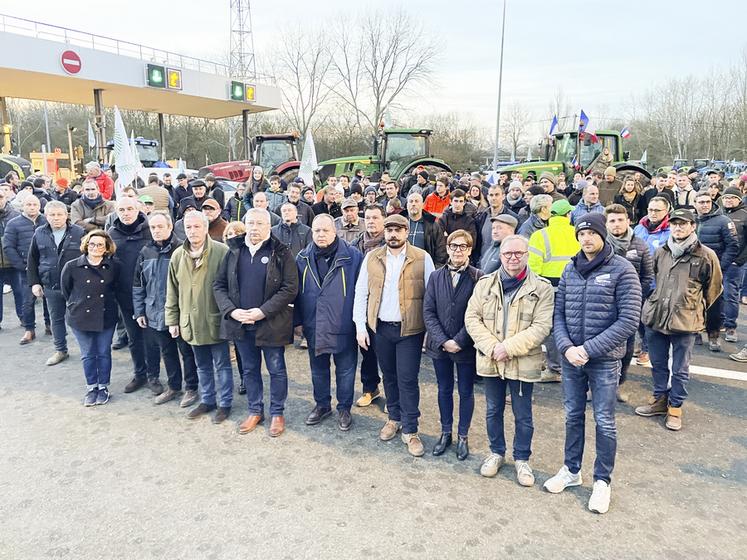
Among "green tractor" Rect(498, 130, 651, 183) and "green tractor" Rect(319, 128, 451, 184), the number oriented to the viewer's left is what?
2

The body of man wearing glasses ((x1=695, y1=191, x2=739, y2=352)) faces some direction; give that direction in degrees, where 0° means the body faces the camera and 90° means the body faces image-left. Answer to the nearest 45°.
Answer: approximately 45°

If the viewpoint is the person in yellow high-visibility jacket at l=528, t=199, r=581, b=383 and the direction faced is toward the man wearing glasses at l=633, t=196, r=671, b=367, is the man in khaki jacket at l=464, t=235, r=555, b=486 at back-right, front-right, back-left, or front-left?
back-right

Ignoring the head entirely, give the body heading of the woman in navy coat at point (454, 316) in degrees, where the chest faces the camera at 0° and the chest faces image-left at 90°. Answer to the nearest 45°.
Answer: approximately 0°

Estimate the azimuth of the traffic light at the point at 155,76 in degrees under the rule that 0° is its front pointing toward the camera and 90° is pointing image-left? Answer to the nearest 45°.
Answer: approximately 315°

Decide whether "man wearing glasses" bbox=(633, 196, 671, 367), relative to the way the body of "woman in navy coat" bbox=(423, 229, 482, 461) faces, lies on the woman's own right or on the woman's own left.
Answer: on the woman's own left

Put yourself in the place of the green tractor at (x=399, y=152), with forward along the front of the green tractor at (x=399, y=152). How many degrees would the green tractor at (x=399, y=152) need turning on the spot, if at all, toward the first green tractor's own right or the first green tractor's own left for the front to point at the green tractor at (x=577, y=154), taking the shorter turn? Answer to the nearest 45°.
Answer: approximately 180°

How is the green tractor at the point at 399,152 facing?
to the viewer's left
